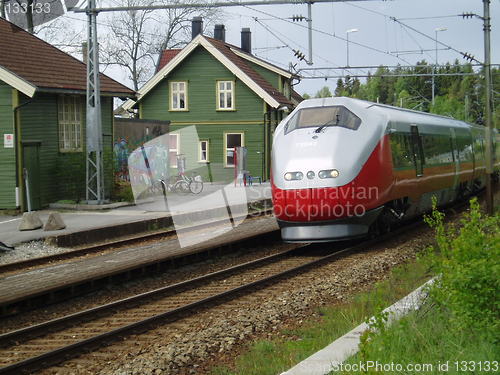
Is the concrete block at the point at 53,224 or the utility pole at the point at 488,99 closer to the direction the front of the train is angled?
the concrete block

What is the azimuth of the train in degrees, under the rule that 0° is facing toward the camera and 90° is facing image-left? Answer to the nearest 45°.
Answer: approximately 45°

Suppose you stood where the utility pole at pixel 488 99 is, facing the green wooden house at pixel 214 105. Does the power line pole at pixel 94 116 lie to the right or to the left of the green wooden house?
left

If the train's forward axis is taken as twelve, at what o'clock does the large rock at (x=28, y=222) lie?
The large rock is roughly at 2 o'clock from the train.

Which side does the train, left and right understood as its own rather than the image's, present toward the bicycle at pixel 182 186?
right

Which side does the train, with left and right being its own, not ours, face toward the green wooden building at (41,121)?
right

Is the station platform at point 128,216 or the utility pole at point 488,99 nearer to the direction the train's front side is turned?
the station platform

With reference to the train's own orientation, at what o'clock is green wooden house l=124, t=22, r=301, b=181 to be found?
The green wooden house is roughly at 4 o'clock from the train.

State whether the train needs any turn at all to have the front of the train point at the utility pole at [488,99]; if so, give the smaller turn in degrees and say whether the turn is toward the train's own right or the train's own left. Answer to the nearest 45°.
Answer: approximately 180°

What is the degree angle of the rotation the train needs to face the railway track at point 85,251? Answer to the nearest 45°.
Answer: approximately 45° to its right
